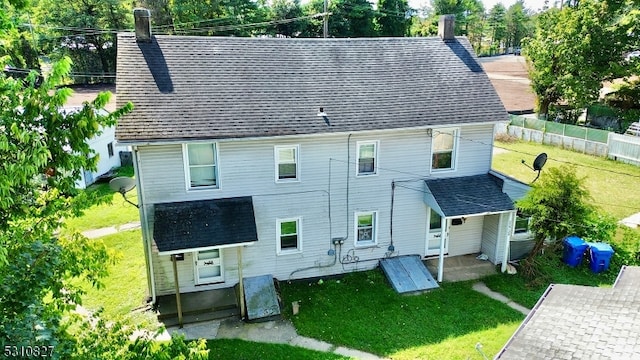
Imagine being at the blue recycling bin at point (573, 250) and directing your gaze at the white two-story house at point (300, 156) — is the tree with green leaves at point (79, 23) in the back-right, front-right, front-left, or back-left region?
front-right

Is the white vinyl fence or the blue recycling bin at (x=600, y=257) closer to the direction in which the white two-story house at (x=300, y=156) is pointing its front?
the blue recycling bin

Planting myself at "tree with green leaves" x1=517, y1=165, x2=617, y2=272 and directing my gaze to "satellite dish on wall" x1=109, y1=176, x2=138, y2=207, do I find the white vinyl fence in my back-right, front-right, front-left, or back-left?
back-right

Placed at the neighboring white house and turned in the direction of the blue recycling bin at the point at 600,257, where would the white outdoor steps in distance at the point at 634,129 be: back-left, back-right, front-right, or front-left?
front-left

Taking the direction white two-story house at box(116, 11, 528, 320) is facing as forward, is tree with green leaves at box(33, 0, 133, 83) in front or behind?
behind

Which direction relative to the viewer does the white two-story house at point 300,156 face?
toward the camera

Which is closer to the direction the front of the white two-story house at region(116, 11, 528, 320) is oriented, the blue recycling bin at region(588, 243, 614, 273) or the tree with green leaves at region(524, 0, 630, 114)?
the blue recycling bin

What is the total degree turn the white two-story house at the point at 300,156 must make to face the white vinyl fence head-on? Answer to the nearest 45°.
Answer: approximately 135° to its left

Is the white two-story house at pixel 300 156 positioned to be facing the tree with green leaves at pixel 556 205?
no

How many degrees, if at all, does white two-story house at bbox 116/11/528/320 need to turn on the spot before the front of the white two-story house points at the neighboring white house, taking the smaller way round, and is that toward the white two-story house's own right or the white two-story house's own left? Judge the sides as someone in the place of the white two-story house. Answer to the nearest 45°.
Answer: approximately 135° to the white two-story house's own right

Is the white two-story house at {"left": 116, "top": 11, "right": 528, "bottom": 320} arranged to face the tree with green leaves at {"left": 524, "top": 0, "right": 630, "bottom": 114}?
no
